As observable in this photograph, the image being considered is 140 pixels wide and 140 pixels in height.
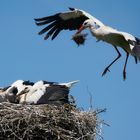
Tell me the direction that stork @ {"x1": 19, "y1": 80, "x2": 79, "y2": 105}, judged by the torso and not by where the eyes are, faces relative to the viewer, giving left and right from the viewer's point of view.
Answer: facing to the left of the viewer
